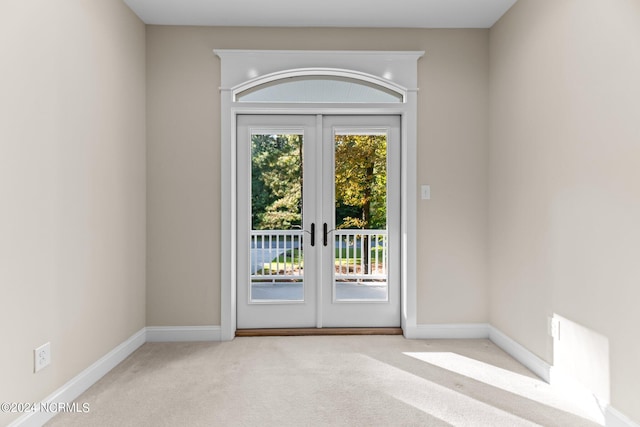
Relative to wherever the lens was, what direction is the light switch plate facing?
facing the viewer

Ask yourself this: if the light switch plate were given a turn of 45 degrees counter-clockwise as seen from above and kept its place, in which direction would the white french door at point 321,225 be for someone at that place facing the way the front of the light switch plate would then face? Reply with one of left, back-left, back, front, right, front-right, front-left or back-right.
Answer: back-right
